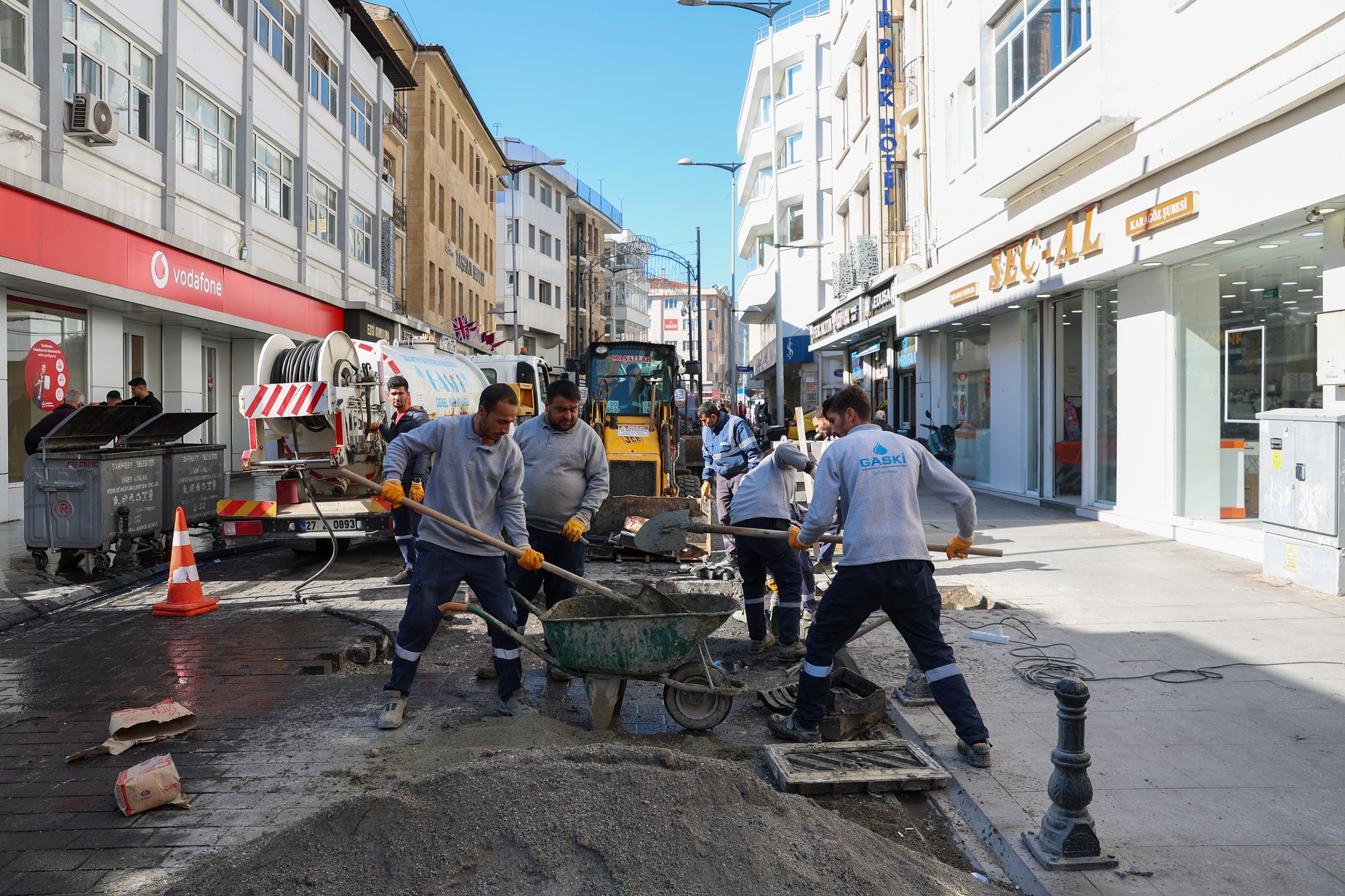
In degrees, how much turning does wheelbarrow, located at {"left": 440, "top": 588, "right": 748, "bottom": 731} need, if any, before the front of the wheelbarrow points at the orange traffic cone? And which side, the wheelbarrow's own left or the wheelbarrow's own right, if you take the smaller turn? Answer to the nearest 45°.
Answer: approximately 135° to the wheelbarrow's own left

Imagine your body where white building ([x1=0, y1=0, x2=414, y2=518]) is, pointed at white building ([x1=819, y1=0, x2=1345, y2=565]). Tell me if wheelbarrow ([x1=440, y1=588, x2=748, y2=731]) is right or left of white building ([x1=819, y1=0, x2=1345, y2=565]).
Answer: right

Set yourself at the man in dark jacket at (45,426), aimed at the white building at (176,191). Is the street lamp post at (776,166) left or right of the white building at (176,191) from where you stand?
right

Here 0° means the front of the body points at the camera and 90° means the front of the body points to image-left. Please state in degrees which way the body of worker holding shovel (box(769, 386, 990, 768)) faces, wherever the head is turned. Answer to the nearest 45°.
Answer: approximately 135°

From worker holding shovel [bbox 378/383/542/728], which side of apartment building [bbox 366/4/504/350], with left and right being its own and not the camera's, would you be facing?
right

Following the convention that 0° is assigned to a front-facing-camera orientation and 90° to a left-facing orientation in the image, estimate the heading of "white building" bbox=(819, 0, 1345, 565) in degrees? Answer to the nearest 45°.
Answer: approximately 45°

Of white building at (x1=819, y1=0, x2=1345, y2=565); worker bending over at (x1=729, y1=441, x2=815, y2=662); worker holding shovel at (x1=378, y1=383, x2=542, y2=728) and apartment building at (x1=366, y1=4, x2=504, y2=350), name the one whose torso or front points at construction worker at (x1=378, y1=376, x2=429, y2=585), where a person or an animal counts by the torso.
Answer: the white building

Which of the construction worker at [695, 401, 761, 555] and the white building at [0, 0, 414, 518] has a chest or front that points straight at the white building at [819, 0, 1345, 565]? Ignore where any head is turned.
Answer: the white building at [0, 0, 414, 518]

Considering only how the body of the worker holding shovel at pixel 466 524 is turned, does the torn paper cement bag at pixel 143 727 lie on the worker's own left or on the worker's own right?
on the worker's own right

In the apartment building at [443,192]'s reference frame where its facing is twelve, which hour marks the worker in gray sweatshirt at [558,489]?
The worker in gray sweatshirt is roughly at 3 o'clock from the apartment building.

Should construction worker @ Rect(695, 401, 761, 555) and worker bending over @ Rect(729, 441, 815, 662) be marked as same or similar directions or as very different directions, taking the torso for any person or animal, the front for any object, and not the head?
very different directions

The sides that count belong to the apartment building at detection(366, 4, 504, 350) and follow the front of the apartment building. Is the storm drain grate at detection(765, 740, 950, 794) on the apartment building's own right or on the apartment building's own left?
on the apartment building's own right

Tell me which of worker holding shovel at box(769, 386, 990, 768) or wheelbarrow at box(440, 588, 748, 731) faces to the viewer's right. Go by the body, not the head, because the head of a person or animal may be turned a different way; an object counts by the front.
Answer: the wheelbarrow
